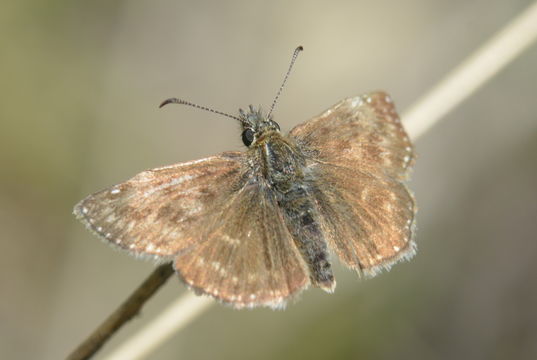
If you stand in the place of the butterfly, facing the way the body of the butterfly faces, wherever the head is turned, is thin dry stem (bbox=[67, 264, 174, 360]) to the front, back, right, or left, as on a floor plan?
left

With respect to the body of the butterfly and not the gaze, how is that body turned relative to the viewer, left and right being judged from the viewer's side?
facing away from the viewer and to the left of the viewer
